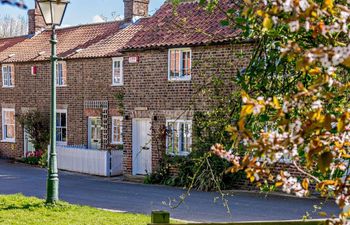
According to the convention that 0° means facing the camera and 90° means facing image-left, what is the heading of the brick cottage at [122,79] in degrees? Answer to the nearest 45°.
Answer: approximately 45°
